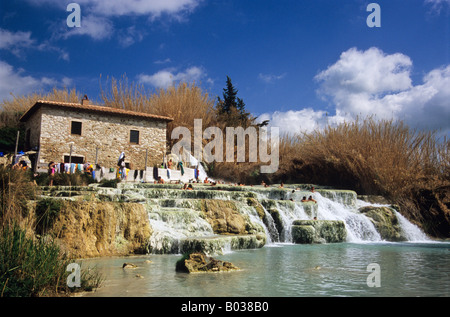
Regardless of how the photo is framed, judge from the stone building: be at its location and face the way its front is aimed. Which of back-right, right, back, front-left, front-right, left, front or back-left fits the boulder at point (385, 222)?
front-left

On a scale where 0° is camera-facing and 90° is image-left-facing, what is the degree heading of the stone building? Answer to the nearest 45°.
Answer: approximately 0°

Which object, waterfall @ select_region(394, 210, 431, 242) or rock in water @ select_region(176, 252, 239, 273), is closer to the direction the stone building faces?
the rock in water

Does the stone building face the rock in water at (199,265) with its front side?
yes

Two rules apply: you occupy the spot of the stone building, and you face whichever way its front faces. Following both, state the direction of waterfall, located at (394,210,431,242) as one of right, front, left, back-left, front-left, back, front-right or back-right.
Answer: front-left

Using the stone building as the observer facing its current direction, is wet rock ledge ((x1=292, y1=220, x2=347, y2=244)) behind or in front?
in front
